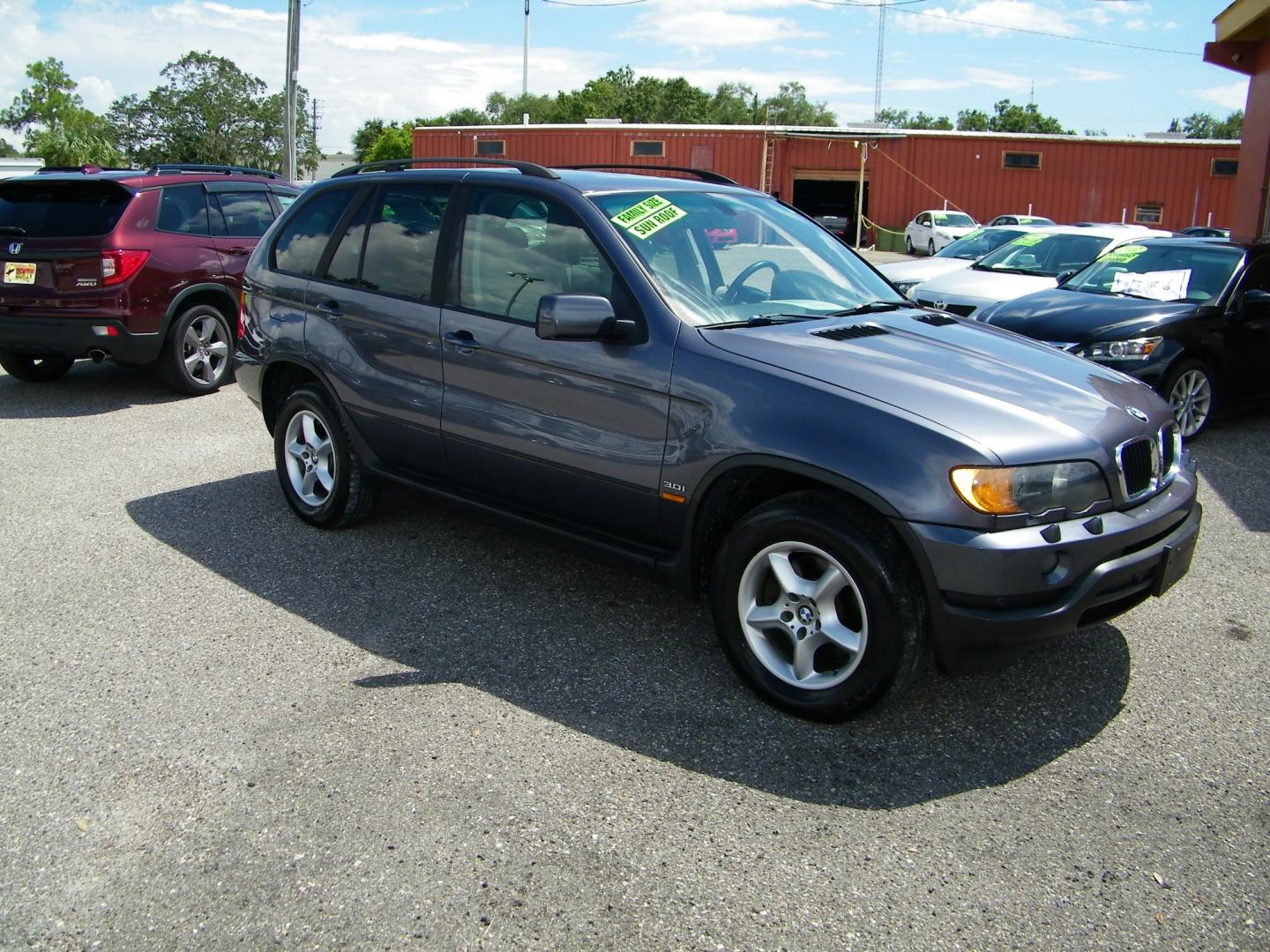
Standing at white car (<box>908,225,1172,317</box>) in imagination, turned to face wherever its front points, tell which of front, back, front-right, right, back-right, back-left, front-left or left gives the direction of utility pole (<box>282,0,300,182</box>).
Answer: right

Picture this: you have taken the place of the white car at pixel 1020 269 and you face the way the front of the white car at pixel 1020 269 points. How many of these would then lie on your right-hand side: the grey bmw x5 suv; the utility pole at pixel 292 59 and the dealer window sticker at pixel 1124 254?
1

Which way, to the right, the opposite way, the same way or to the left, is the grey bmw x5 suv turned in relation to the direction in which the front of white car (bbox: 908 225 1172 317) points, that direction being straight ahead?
to the left

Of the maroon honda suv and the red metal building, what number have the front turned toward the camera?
1

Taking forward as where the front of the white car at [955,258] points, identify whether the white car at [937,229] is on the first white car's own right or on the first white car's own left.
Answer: on the first white car's own right

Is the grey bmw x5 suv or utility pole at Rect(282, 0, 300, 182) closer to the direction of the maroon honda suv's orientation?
the utility pole

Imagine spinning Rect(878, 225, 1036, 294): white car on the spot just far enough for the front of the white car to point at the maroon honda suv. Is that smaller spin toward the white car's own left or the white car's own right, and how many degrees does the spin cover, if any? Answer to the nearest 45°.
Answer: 0° — it already faces it

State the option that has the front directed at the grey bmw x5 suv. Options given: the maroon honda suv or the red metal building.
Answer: the red metal building

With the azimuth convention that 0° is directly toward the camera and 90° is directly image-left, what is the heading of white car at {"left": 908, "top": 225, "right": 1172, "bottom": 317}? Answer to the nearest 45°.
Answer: approximately 45°

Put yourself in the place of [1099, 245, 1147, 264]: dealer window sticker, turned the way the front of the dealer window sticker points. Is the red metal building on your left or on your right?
on your right

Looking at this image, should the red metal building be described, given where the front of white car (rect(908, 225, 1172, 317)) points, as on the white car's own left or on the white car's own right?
on the white car's own right

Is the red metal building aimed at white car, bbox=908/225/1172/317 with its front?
yes

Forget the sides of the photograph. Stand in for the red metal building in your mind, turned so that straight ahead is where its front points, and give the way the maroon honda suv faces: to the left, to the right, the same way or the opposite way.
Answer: the opposite way

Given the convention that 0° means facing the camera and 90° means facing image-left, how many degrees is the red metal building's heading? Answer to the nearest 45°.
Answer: approximately 0°
